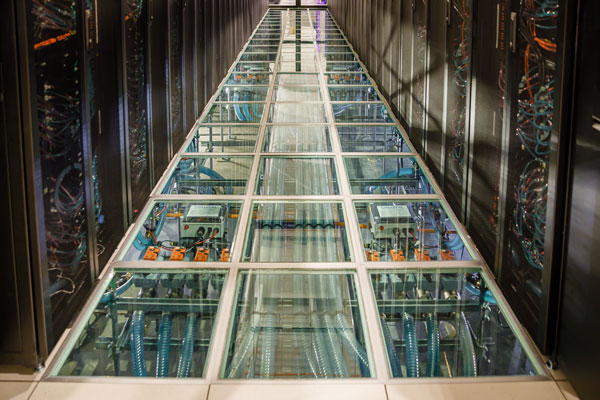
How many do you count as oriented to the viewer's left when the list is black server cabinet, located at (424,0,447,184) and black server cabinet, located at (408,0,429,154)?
2

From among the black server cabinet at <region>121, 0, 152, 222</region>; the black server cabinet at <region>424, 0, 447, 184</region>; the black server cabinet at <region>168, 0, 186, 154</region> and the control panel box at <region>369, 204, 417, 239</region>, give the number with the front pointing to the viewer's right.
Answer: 2

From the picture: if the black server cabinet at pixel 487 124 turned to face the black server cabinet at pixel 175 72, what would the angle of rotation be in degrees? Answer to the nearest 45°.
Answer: approximately 45° to its right

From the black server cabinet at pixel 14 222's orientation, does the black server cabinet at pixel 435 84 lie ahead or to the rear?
ahead

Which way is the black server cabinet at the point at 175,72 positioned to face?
to the viewer's right

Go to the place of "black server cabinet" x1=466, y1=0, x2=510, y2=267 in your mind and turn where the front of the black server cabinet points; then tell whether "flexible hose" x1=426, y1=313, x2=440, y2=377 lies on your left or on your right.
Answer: on your left

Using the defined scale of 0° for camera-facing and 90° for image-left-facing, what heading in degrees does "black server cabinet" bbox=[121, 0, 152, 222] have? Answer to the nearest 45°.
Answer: approximately 270°

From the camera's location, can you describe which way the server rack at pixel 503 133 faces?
facing to the left of the viewer

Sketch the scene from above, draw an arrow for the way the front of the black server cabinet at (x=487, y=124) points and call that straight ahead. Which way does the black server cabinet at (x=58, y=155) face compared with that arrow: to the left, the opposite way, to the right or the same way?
the opposite way

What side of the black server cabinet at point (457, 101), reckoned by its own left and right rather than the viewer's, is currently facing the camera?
left

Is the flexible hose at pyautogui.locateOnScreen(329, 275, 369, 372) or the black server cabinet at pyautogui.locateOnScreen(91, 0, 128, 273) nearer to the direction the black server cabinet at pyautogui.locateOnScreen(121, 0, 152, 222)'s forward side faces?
the flexible hose

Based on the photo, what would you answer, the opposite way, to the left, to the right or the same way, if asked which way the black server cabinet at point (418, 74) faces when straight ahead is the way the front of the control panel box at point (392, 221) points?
to the right

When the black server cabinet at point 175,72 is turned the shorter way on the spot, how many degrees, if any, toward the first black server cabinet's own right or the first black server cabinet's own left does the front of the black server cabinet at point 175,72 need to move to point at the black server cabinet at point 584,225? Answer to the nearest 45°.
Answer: approximately 90° to the first black server cabinet's own right

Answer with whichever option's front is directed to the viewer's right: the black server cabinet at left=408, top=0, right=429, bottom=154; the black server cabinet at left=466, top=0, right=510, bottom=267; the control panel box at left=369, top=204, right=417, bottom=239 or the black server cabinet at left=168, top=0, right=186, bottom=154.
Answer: the black server cabinet at left=168, top=0, right=186, bottom=154

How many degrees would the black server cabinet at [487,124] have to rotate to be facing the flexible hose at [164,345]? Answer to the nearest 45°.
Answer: approximately 45° to its left

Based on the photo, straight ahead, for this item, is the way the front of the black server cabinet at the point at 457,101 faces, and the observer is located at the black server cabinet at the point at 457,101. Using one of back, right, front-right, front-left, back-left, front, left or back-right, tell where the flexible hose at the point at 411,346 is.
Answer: left
